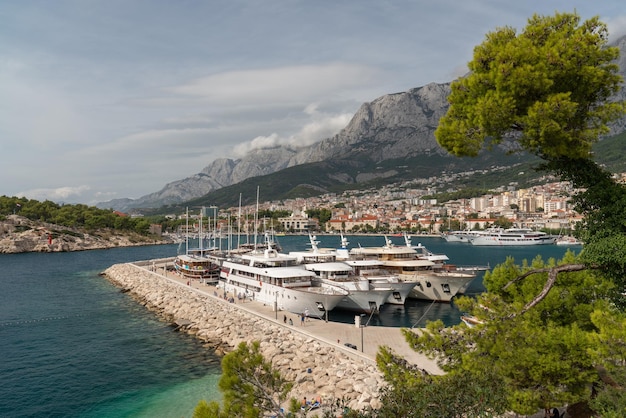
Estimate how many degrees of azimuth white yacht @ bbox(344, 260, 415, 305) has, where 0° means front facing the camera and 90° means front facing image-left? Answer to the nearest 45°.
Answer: approximately 315°

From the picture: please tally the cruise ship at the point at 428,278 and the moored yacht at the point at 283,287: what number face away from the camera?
0

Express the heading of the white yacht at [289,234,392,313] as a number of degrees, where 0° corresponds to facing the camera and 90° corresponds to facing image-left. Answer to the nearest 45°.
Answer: approximately 315°

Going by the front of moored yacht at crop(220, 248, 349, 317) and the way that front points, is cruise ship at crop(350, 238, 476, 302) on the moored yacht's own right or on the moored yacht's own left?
on the moored yacht's own left

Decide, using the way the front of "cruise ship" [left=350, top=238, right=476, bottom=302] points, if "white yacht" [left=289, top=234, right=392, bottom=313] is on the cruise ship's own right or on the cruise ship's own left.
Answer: on the cruise ship's own right
